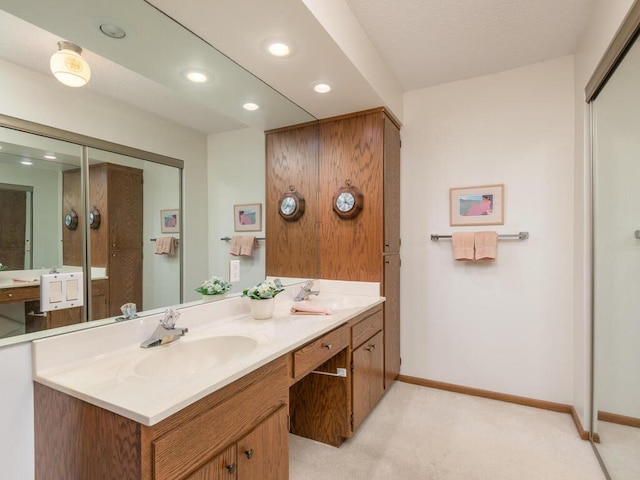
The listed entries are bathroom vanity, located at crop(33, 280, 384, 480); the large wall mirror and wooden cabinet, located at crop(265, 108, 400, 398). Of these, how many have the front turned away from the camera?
0

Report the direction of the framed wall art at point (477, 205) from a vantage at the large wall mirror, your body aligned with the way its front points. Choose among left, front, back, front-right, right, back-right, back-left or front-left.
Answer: front-left

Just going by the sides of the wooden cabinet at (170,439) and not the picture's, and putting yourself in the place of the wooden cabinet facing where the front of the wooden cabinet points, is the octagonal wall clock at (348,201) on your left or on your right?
on your left

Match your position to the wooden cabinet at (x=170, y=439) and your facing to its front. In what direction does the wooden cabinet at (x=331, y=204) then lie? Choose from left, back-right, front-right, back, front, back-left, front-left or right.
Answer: left

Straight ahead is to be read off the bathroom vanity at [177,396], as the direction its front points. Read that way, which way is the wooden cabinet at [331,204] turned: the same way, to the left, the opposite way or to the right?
the same way

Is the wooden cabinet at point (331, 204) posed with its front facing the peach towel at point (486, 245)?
yes

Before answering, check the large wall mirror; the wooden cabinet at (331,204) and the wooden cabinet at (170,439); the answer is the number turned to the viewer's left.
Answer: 0

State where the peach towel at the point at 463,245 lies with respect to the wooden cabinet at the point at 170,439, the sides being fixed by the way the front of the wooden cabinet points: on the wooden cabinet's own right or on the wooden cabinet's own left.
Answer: on the wooden cabinet's own left

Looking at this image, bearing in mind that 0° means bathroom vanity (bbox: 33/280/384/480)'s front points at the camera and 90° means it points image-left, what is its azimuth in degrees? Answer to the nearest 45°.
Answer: approximately 315°

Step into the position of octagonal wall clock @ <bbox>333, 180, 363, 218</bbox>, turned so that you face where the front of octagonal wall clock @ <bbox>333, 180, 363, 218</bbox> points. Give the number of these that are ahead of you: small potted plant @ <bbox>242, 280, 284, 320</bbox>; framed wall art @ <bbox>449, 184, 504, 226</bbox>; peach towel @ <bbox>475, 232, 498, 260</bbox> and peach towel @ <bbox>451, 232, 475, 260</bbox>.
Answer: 1

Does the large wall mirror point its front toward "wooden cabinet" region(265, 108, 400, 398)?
no

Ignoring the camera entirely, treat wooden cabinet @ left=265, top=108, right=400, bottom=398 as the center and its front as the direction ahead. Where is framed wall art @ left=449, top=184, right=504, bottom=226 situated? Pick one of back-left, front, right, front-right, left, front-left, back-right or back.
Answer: front

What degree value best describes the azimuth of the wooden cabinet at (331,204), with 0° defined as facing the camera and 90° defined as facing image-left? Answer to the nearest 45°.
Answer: approximately 270°
